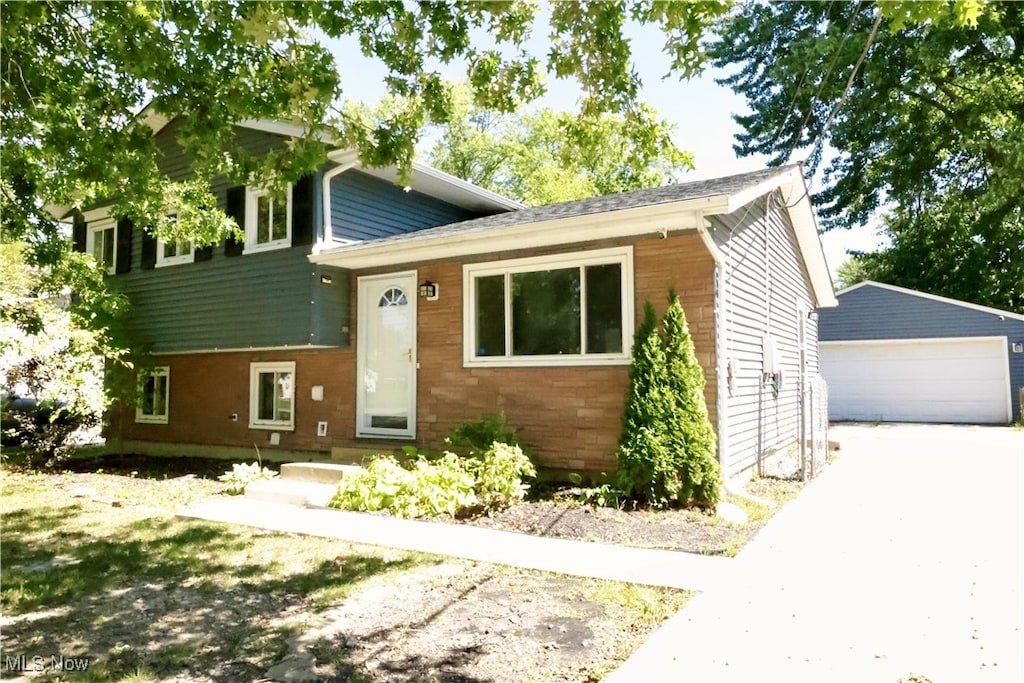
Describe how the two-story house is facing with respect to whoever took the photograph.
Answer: facing the viewer and to the left of the viewer

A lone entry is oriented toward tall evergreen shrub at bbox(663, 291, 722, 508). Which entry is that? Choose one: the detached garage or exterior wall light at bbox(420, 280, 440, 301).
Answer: the detached garage

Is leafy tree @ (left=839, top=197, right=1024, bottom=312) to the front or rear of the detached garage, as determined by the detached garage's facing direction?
to the rear

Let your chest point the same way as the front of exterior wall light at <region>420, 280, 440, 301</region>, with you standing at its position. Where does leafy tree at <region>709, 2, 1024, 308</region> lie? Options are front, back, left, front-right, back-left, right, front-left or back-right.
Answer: back

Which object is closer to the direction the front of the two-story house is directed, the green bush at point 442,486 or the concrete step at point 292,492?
the concrete step

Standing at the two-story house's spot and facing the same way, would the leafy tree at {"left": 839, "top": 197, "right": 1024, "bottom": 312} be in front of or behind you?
behind

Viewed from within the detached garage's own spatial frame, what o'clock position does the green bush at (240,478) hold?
The green bush is roughly at 1 o'clock from the detached garage.

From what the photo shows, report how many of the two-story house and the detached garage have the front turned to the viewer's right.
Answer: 0

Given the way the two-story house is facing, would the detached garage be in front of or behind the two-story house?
behind

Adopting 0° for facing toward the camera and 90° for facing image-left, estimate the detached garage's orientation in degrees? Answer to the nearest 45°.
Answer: approximately 0°
